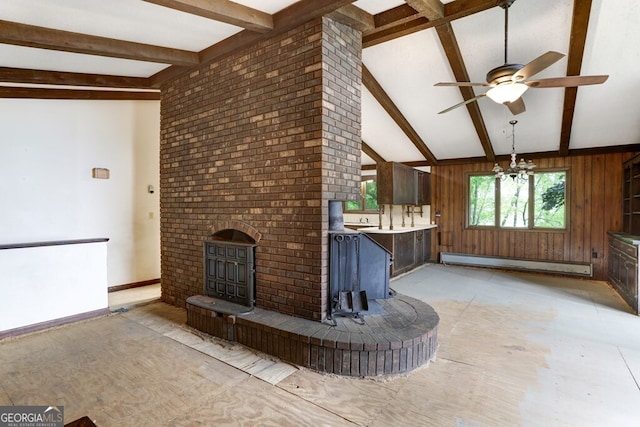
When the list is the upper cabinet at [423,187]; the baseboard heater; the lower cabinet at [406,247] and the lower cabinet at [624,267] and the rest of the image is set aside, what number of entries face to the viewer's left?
1

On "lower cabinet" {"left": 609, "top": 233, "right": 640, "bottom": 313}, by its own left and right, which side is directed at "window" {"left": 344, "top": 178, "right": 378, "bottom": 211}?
front

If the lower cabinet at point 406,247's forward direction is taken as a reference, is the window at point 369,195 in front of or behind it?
behind

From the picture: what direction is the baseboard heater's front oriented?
toward the camera

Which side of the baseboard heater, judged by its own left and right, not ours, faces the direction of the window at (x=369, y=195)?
right

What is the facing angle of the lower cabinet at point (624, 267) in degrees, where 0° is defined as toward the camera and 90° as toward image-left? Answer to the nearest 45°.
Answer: approximately 90°

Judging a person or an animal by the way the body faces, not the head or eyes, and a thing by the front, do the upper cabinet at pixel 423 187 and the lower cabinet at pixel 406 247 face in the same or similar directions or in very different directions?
same or similar directions

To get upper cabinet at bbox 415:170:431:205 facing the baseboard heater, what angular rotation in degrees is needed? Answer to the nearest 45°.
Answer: approximately 45° to its left

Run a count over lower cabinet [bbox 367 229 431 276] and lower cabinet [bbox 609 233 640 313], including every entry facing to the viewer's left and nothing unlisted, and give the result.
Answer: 1

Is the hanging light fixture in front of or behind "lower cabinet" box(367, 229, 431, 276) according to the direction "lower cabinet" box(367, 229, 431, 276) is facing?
in front

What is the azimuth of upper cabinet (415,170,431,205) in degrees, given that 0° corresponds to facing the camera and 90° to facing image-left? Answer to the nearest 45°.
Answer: approximately 315°
